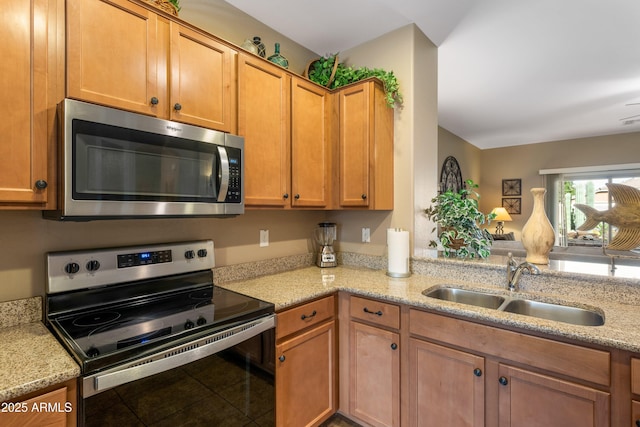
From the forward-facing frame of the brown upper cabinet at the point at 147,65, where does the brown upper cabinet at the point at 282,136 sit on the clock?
the brown upper cabinet at the point at 282,136 is roughly at 10 o'clock from the brown upper cabinet at the point at 147,65.

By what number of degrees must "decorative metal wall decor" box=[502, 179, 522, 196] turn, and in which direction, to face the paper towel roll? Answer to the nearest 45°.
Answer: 0° — it already faces it

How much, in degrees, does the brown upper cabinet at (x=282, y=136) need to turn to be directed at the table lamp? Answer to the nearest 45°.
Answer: approximately 90° to its left

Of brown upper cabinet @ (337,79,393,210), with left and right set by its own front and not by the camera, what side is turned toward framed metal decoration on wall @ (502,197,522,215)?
back
